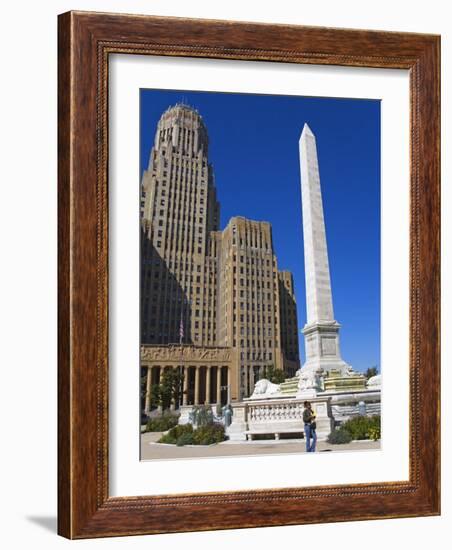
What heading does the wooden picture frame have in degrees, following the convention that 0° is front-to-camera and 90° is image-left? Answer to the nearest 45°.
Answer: approximately 315°
